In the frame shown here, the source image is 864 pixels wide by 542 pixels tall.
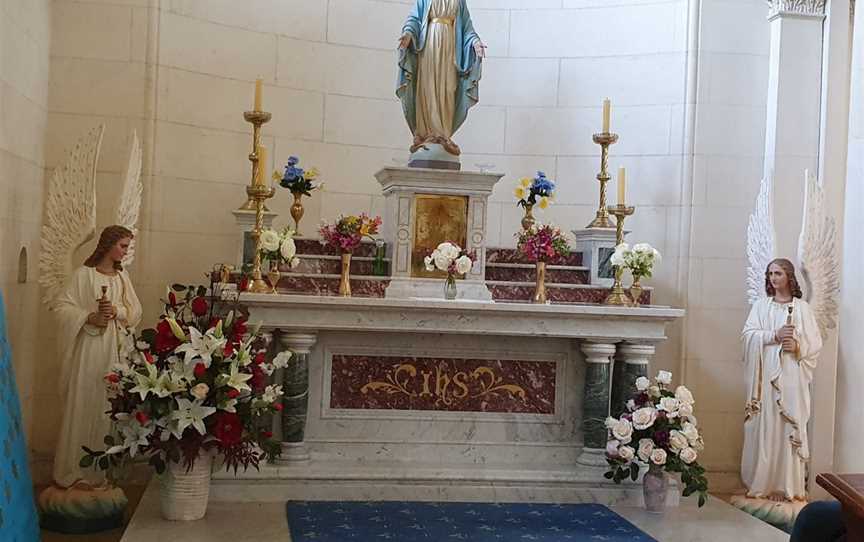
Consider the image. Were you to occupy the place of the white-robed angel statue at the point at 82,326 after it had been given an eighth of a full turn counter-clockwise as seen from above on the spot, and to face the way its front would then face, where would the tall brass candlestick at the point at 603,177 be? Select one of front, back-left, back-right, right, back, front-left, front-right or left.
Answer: front

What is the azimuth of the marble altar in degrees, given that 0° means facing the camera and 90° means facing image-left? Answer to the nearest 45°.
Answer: approximately 0°

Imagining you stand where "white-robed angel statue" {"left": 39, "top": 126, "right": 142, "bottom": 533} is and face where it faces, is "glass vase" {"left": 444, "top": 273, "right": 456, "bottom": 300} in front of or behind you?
in front

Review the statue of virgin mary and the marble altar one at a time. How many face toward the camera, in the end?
2

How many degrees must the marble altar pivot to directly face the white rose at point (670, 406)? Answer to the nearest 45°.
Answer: approximately 90° to its left

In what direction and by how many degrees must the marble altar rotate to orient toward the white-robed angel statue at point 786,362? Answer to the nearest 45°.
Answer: approximately 90° to its left

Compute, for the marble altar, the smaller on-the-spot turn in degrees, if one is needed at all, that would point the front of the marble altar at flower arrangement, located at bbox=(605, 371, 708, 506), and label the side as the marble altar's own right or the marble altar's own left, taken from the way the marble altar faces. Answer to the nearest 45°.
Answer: approximately 90° to the marble altar's own left

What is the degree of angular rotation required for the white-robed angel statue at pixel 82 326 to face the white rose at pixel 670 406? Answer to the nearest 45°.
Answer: approximately 45° to its left

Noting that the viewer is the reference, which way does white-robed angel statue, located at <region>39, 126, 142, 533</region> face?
facing the viewer and to the right of the viewer

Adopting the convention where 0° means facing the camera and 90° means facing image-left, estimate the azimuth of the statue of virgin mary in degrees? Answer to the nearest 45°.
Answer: approximately 0°
